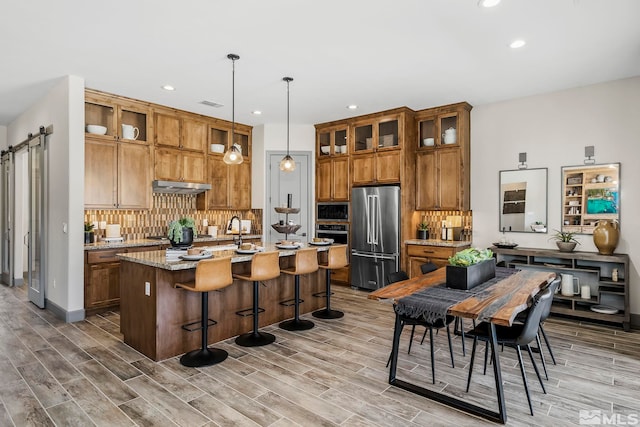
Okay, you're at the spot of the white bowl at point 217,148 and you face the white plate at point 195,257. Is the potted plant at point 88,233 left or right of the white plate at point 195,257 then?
right

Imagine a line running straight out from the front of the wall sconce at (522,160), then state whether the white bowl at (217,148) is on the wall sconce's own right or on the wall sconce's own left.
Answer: on the wall sconce's own right

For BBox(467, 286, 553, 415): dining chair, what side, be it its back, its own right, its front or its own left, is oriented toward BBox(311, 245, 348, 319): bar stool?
front

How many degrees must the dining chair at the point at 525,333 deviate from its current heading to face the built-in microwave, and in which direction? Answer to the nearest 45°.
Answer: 0° — it already faces it

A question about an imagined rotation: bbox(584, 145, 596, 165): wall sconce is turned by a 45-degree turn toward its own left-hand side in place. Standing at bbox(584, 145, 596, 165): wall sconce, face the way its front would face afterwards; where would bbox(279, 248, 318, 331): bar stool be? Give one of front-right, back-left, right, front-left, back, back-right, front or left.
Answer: right

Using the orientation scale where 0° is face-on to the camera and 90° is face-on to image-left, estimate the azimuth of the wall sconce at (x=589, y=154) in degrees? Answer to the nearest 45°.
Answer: approximately 0°

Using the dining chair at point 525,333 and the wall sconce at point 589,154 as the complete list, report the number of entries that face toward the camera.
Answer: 1

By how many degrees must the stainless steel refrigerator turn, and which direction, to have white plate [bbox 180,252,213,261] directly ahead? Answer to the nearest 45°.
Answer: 0° — it already faces it

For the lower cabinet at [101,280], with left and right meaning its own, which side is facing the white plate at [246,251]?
front

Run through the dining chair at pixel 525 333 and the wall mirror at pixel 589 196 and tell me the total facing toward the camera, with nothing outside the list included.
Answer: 1
